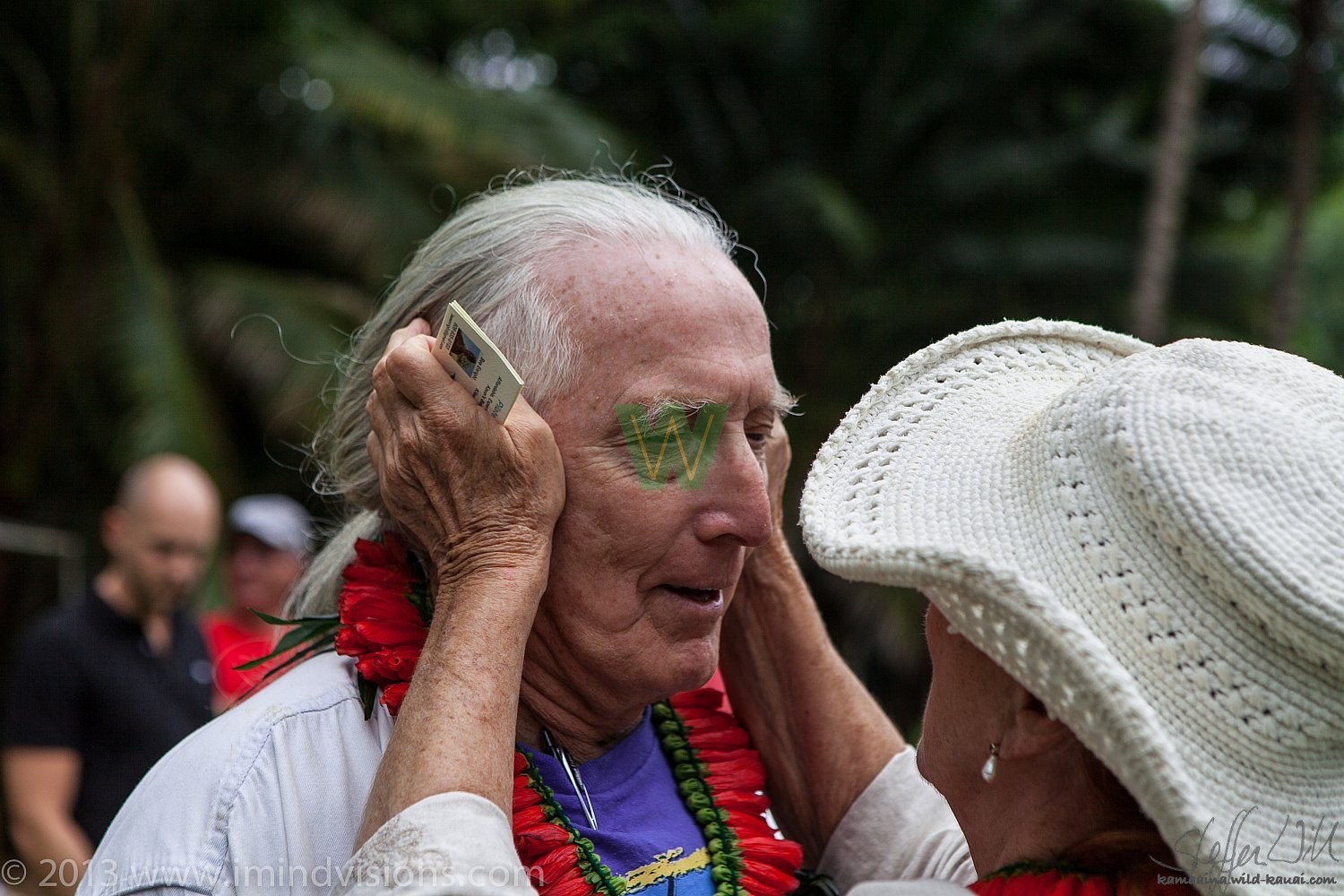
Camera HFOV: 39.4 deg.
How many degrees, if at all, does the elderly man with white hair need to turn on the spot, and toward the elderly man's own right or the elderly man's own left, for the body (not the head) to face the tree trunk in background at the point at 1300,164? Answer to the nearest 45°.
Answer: approximately 90° to the elderly man's own left

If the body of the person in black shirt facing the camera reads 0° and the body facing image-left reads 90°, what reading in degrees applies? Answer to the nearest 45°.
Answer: approximately 315°

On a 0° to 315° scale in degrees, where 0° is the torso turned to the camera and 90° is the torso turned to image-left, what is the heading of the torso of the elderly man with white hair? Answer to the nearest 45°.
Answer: approximately 315°

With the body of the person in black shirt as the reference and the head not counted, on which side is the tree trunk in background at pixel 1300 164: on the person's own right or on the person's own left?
on the person's own left

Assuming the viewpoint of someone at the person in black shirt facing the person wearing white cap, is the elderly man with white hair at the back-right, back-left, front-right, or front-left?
back-right

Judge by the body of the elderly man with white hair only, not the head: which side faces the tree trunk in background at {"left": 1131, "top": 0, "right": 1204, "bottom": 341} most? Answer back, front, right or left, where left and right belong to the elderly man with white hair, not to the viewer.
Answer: left

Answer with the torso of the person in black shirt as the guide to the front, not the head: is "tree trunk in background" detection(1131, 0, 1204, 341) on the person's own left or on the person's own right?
on the person's own left

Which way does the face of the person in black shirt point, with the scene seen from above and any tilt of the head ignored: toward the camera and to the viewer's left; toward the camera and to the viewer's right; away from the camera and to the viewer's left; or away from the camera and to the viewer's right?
toward the camera and to the viewer's right

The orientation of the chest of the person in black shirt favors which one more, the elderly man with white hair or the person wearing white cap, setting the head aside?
the elderly man with white hair
